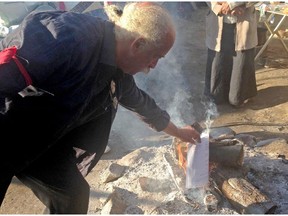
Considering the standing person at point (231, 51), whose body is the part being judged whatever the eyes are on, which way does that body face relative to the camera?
toward the camera
